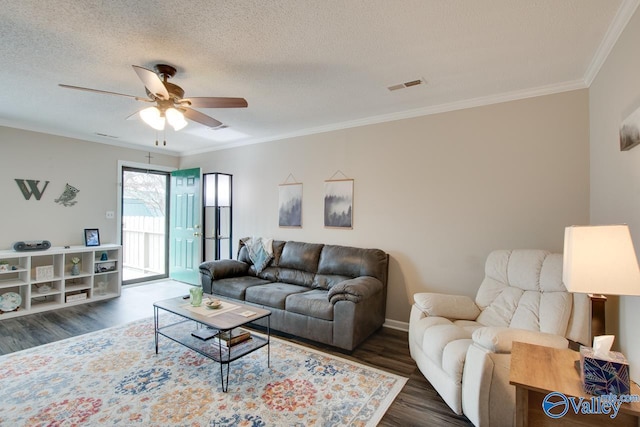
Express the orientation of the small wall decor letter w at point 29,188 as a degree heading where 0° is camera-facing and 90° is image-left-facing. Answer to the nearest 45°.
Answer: approximately 0°

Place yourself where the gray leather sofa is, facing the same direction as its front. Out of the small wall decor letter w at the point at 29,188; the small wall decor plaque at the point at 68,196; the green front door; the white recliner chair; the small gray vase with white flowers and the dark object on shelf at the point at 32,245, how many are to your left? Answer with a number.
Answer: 1

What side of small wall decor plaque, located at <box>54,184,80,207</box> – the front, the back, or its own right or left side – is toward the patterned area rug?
front

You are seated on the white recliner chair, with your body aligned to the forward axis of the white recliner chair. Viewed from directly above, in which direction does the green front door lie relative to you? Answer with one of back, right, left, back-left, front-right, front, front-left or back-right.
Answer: front-right

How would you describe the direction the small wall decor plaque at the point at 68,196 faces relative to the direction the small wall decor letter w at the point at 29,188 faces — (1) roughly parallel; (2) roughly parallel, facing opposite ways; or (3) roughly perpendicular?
roughly parallel

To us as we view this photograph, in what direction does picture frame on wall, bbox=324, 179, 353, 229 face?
facing the viewer and to the left of the viewer

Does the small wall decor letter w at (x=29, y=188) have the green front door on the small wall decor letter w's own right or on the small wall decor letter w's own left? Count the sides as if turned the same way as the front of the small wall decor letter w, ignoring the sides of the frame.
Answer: on the small wall decor letter w's own left

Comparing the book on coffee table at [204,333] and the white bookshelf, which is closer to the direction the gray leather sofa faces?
the book on coffee table
